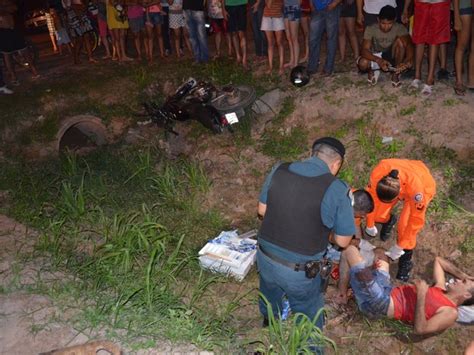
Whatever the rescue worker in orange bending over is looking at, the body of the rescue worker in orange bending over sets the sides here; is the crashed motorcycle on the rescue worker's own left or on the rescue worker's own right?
on the rescue worker's own right

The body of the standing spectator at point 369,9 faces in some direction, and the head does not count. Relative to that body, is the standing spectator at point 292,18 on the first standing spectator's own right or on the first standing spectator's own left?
on the first standing spectator's own right

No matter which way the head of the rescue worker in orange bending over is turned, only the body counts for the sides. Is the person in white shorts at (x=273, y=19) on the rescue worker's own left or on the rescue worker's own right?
on the rescue worker's own right

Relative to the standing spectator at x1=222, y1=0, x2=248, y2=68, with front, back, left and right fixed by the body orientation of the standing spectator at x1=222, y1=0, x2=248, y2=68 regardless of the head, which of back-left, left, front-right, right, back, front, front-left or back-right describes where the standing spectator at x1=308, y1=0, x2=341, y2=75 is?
front-left

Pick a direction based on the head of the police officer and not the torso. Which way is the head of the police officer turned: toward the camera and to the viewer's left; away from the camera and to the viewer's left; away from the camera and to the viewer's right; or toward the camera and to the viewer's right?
away from the camera and to the viewer's right

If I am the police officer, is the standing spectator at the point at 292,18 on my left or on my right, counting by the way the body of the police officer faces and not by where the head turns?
on my left

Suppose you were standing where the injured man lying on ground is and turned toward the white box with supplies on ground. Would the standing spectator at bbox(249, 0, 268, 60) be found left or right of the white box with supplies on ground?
right

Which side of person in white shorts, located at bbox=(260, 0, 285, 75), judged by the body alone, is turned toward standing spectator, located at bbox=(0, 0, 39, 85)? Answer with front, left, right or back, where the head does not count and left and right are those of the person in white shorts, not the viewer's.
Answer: right

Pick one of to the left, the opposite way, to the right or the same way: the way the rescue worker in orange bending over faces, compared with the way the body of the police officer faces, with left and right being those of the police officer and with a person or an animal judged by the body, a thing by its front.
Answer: the opposite way

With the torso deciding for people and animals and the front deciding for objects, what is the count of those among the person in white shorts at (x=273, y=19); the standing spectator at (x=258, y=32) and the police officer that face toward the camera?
2

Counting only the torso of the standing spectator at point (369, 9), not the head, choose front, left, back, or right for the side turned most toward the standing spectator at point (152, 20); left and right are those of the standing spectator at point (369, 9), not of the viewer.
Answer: right
